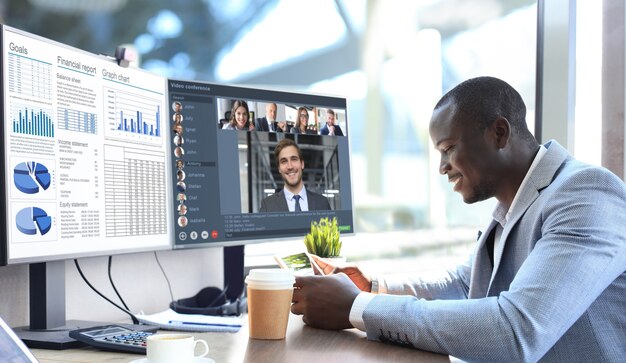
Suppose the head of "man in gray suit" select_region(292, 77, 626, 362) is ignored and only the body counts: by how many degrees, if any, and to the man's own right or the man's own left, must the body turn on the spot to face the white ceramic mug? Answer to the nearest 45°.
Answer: approximately 45° to the man's own left

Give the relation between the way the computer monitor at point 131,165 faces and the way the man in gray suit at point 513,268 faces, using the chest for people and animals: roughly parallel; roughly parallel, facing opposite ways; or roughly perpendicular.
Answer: roughly parallel, facing opposite ways

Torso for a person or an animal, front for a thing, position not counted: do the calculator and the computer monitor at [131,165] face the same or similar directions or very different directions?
same or similar directions

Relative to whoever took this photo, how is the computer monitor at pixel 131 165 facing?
facing the viewer and to the right of the viewer

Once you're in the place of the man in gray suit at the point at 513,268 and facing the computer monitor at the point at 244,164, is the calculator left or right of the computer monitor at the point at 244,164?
left

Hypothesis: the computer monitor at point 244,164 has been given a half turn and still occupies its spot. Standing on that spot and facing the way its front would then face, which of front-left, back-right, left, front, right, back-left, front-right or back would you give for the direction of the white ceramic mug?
back-left

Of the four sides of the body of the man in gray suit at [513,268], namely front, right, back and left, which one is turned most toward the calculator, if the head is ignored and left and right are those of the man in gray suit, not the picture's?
front

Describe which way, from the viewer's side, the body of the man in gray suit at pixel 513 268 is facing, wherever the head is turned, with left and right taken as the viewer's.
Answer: facing to the left of the viewer

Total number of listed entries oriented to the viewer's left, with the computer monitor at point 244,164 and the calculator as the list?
0

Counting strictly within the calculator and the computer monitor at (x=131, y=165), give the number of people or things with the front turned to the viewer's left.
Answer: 0

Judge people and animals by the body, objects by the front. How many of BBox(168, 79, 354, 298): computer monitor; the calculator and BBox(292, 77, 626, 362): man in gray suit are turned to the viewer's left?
1

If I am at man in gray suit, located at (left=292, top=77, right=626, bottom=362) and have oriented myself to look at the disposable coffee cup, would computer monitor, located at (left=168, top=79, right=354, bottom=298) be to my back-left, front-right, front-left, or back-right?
front-right

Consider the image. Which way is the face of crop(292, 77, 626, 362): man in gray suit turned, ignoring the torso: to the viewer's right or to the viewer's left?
to the viewer's left

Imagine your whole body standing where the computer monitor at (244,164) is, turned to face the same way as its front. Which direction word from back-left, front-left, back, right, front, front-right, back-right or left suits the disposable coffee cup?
front-right
